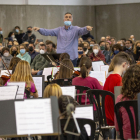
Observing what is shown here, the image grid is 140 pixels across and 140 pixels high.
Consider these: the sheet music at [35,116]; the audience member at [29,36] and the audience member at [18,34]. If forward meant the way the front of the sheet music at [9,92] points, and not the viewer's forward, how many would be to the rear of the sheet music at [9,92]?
2

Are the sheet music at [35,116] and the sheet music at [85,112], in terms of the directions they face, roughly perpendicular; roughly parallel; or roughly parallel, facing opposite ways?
roughly parallel

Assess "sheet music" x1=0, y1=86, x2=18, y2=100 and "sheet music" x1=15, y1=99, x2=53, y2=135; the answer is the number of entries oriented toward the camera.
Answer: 2

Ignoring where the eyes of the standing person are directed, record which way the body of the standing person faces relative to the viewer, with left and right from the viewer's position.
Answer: facing the viewer

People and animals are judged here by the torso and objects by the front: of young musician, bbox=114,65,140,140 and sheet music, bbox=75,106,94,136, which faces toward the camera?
the sheet music

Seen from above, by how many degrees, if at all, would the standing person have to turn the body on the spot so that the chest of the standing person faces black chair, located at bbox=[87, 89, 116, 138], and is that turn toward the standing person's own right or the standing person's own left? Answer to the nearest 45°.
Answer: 0° — they already face it

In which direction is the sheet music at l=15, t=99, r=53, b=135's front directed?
toward the camera

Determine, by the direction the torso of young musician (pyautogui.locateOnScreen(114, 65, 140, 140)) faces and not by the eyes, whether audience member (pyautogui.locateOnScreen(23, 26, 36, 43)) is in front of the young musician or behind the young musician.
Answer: in front

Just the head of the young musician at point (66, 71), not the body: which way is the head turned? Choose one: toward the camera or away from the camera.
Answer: away from the camera

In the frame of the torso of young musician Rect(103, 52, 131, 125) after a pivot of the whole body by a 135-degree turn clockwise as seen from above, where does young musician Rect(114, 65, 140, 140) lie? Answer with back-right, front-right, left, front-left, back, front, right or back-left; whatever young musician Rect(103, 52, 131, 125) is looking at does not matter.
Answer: front

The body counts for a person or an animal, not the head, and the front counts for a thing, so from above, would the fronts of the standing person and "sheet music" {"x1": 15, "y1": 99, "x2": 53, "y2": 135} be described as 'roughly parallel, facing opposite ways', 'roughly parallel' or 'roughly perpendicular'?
roughly parallel

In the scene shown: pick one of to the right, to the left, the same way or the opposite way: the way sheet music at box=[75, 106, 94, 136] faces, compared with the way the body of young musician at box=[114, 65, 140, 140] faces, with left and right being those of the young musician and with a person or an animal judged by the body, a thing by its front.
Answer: the opposite way

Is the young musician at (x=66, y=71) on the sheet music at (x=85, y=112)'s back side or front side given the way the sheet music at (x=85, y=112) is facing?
on the back side

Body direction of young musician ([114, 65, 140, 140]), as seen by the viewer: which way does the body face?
away from the camera

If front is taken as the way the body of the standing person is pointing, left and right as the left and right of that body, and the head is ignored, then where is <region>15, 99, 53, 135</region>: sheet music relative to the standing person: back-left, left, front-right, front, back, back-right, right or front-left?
front
